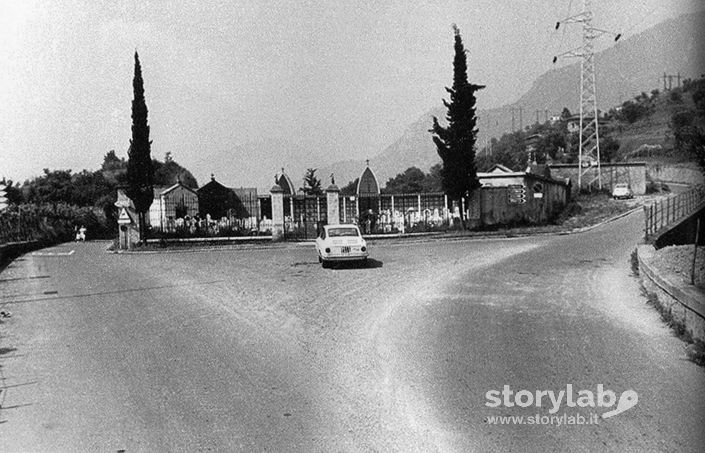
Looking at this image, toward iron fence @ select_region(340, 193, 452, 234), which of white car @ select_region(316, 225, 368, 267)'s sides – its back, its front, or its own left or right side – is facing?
front

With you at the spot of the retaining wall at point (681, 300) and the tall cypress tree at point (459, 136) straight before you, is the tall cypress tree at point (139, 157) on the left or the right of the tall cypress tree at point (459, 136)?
left

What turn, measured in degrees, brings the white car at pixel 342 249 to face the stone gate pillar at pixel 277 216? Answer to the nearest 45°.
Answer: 0° — it already faces it

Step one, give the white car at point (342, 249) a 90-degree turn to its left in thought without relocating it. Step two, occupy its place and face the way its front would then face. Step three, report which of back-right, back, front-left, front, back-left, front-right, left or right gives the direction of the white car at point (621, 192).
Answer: back-right

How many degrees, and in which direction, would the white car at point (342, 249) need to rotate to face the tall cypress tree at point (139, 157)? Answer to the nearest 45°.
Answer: approximately 45° to its left

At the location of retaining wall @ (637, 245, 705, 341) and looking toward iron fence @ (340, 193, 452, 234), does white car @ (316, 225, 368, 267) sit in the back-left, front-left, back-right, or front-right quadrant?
front-left

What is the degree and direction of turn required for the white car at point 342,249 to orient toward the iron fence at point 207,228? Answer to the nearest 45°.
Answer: approximately 45° to its left

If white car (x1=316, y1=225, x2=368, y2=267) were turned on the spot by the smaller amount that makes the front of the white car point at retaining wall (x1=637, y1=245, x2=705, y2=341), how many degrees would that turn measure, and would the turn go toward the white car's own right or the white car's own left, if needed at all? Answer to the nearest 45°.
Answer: approximately 135° to the white car's own right

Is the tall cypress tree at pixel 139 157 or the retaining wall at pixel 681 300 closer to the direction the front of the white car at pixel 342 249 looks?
the tall cypress tree

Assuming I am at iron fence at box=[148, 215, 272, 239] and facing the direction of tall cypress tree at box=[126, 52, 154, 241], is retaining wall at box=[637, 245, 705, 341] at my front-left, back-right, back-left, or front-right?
back-left

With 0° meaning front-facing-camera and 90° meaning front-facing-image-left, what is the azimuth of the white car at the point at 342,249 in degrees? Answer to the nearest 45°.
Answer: approximately 180°

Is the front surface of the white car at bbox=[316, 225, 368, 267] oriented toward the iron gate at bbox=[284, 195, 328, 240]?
yes
